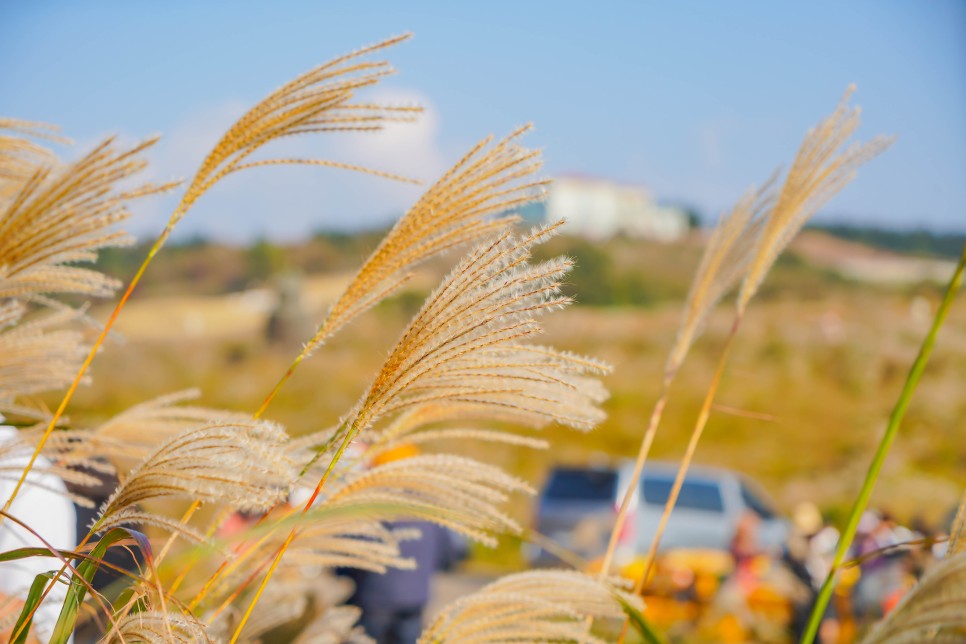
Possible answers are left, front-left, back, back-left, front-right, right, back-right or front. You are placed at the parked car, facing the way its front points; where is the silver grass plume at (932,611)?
back-right

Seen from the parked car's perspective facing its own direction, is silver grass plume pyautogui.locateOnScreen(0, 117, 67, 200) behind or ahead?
behind

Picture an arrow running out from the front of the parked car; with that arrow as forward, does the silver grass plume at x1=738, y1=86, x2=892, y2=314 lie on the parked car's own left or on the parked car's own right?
on the parked car's own right

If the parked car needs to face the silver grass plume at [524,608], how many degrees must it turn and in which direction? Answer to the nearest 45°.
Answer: approximately 135° to its right

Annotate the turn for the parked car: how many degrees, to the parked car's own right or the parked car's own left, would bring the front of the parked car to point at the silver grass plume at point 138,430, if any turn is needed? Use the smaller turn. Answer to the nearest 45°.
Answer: approximately 135° to the parked car's own right

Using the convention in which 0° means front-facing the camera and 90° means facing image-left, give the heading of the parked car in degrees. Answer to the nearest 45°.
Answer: approximately 225°

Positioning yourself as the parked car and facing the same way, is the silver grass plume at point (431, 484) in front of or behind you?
behind
